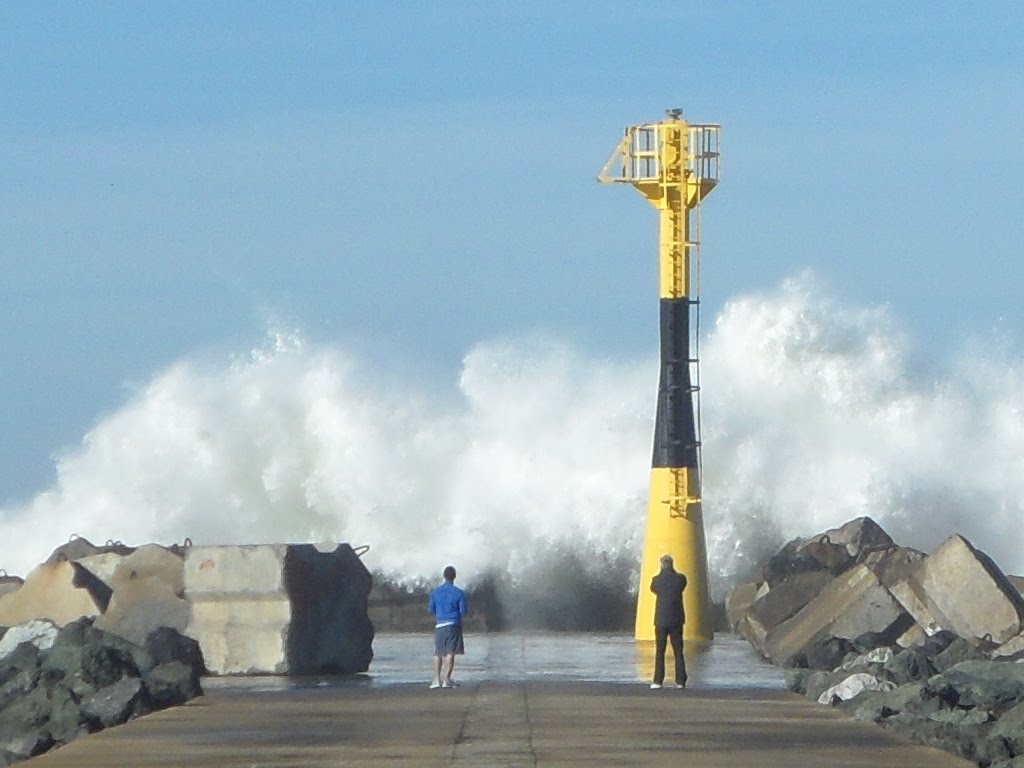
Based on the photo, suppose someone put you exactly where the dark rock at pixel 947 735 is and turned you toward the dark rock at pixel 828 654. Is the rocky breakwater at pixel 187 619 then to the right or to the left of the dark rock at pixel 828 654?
left

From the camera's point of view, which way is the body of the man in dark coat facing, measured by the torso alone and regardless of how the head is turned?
away from the camera

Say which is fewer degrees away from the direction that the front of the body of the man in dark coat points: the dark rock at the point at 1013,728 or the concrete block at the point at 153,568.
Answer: the concrete block

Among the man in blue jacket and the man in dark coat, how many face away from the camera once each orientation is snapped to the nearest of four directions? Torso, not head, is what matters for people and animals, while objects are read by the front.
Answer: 2

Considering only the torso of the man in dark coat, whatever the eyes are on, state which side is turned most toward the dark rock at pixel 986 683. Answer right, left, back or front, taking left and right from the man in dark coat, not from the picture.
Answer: right

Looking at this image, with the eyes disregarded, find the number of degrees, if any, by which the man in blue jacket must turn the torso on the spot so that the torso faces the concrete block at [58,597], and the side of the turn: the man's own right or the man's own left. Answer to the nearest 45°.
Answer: approximately 45° to the man's own left

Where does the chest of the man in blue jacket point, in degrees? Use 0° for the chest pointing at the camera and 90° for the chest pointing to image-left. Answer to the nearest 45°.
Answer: approximately 180°

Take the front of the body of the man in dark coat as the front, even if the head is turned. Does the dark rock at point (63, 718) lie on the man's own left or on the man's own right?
on the man's own left

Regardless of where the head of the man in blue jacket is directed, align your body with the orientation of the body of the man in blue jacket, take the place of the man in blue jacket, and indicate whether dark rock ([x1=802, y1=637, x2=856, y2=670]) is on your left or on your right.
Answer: on your right

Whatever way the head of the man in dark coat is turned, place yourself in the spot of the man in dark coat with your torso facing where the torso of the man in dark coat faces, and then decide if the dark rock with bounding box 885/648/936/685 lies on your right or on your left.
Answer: on your right
